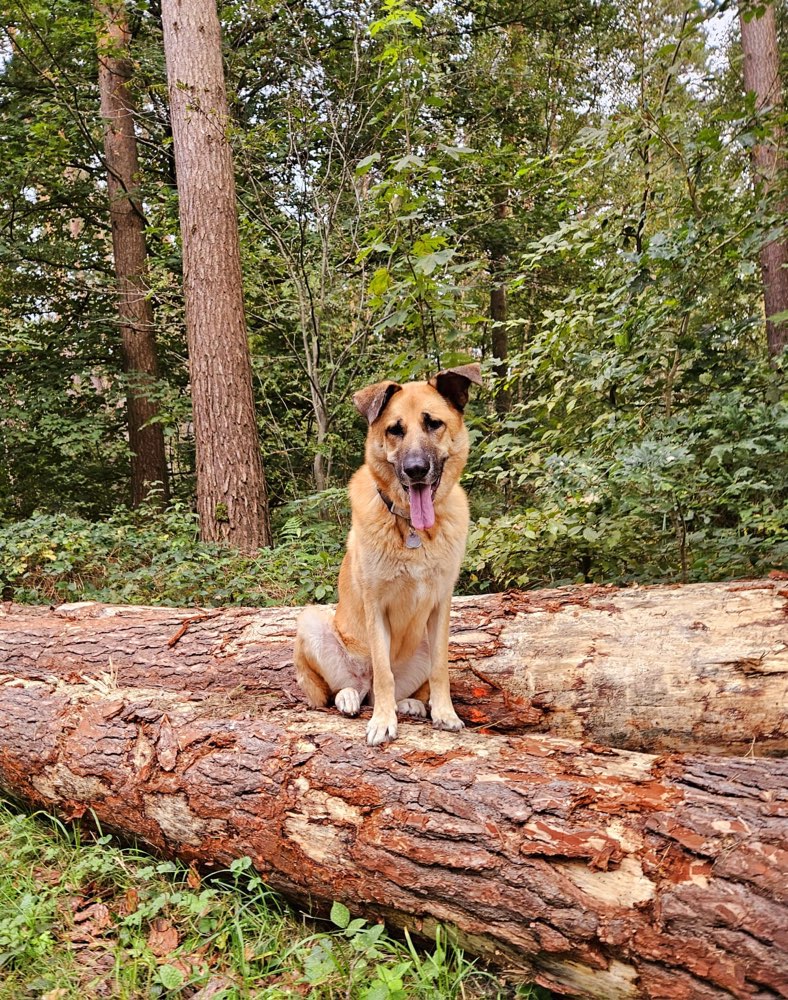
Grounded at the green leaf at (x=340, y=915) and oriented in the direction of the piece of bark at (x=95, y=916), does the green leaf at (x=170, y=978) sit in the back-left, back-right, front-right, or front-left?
front-left

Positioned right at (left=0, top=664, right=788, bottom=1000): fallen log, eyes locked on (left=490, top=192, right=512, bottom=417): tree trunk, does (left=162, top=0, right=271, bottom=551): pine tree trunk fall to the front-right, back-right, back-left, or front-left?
front-left

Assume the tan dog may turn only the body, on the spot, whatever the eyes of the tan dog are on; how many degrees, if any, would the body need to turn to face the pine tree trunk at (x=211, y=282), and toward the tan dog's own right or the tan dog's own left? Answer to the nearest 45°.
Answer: approximately 135° to the tan dog's own left

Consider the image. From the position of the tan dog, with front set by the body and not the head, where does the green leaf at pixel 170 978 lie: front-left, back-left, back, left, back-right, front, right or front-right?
right

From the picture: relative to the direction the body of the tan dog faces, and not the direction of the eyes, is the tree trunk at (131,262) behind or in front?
behind

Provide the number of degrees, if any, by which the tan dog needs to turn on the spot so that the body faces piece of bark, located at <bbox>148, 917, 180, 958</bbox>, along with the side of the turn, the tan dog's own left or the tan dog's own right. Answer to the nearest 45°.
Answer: approximately 90° to the tan dog's own right
